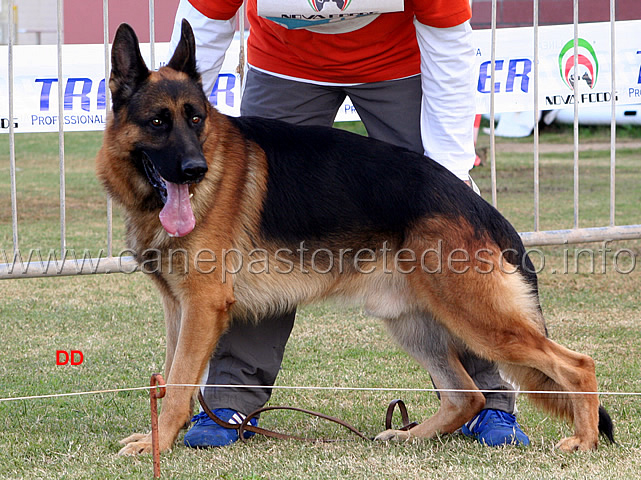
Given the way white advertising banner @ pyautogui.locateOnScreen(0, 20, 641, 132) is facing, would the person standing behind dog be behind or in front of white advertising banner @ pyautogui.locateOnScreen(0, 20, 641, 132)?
in front

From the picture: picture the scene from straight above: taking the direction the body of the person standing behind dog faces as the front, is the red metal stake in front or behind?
in front

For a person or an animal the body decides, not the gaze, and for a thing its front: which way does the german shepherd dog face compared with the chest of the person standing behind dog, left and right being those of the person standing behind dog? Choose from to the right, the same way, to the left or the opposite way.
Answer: to the right

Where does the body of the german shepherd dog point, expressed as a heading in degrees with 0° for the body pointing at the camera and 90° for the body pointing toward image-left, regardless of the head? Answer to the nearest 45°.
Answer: approximately 90°

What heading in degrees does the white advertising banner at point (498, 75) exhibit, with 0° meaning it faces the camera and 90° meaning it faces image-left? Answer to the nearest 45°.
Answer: approximately 0°

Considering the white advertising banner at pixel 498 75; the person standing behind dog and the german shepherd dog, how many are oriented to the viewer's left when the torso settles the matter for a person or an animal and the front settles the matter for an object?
1

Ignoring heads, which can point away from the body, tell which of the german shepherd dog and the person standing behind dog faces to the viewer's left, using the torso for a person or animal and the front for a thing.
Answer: the german shepherd dog

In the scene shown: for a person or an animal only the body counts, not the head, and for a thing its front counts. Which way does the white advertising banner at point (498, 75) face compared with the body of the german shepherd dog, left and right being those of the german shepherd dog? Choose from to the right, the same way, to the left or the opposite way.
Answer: to the left

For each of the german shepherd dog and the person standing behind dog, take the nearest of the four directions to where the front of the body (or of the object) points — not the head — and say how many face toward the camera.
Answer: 1

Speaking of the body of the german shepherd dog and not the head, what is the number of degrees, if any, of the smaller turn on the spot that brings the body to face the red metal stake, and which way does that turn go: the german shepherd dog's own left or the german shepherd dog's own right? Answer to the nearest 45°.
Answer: approximately 45° to the german shepherd dog's own left

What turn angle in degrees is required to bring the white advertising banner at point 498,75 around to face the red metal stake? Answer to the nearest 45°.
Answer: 0° — it already faces it

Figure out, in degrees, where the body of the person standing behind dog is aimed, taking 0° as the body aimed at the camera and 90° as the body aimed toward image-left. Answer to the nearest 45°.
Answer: approximately 0°

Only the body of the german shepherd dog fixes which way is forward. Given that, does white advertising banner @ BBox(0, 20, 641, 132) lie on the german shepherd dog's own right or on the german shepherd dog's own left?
on the german shepherd dog's own right
